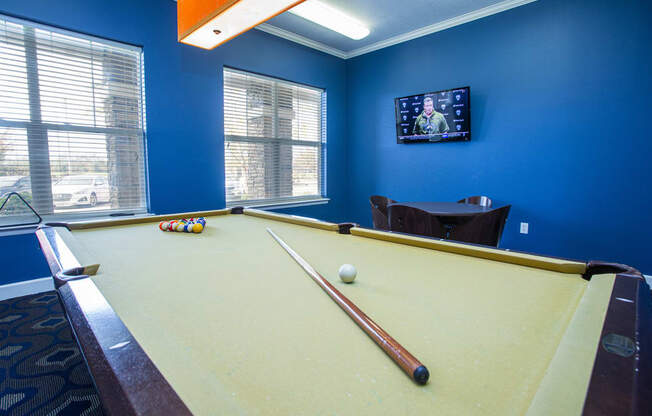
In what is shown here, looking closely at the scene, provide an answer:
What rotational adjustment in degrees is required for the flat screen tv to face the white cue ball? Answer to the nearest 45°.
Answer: approximately 45° to its left

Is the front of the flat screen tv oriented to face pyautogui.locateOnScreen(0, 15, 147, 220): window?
yes

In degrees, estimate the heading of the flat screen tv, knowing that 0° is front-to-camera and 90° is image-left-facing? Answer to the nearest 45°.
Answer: approximately 45°

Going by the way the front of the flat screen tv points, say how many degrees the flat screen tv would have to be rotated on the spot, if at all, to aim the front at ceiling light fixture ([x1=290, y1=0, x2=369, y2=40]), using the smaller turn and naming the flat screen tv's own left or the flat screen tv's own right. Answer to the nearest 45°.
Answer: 0° — it already faces it
